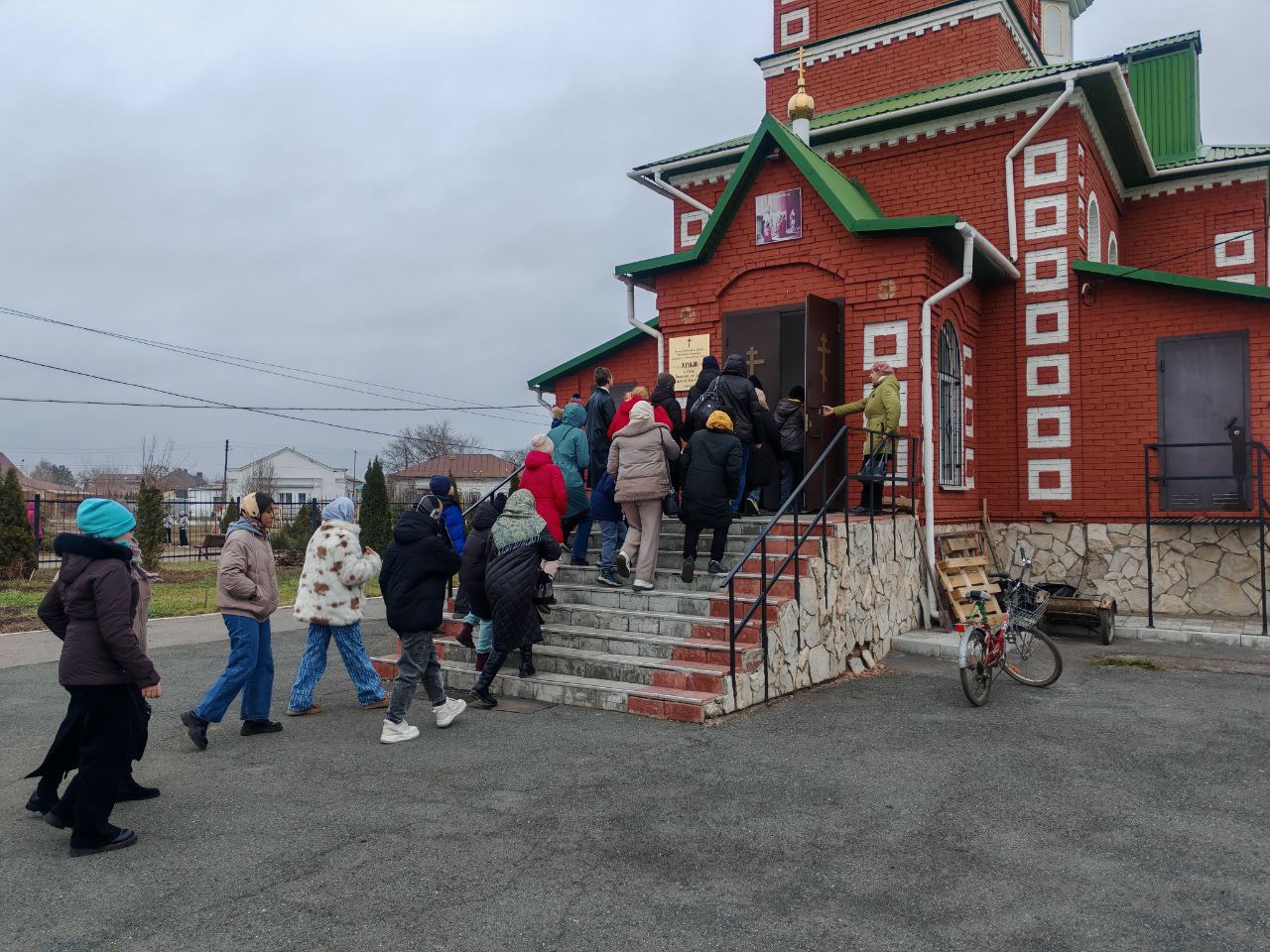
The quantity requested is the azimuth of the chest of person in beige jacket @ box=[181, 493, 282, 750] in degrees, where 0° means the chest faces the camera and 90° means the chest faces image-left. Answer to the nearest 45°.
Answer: approximately 270°

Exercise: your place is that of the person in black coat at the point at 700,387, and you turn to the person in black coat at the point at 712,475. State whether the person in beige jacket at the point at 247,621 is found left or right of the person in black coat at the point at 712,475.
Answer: right

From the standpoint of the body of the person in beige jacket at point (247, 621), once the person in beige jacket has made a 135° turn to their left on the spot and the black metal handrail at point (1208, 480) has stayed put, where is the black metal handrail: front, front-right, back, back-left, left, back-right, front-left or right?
back-right

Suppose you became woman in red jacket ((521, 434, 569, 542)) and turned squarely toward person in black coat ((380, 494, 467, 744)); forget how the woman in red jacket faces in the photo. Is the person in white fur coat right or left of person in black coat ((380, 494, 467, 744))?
right

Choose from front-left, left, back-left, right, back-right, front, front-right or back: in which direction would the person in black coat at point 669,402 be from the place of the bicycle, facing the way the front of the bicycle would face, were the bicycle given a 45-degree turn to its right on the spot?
back

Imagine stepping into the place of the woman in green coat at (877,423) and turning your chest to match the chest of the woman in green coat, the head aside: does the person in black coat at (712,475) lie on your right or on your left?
on your left

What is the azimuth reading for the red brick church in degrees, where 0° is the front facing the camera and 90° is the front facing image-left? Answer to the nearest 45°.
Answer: approximately 45°

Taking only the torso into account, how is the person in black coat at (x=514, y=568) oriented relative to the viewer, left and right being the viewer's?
facing away from the viewer and to the right of the viewer

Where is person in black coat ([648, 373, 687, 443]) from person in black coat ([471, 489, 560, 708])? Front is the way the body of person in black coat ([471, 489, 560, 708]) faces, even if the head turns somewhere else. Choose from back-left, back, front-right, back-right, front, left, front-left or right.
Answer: front

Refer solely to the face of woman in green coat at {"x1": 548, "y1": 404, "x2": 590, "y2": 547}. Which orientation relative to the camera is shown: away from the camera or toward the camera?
away from the camera

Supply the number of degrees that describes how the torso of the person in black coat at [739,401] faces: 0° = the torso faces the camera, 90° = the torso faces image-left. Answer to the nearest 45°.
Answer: approximately 180°

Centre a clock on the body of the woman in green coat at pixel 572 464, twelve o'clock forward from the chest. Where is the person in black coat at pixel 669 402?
The person in black coat is roughly at 1 o'clock from the woman in green coat.

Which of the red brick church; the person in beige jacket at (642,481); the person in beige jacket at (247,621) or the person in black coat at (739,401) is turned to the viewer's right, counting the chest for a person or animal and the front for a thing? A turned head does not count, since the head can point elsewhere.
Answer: the person in beige jacket at (247,621)

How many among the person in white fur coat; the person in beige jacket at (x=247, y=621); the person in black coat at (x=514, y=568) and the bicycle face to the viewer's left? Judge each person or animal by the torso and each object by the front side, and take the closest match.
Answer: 0

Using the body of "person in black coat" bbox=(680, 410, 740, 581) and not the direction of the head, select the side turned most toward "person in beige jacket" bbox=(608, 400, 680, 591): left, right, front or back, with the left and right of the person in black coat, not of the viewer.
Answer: left

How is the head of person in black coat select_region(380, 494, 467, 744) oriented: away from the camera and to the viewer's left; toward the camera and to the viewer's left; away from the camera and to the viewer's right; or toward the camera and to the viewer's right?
away from the camera and to the viewer's right

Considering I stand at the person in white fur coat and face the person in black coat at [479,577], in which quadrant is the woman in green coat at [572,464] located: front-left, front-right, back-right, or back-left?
front-left

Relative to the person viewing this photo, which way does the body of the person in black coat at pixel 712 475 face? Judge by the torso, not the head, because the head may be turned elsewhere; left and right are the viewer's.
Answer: facing away from the viewer

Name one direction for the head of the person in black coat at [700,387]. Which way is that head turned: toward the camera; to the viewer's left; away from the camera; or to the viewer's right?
away from the camera

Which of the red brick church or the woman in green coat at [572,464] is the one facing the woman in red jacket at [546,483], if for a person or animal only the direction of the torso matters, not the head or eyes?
the red brick church
